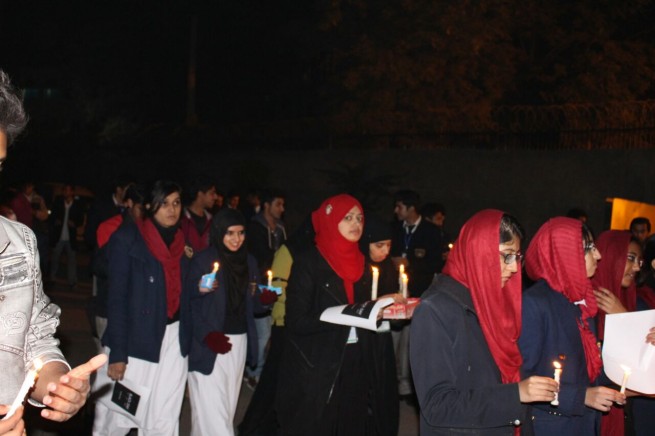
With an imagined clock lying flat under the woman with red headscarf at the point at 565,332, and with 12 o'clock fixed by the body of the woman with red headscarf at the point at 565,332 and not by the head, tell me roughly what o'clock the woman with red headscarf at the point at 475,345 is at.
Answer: the woman with red headscarf at the point at 475,345 is roughly at 4 o'clock from the woman with red headscarf at the point at 565,332.

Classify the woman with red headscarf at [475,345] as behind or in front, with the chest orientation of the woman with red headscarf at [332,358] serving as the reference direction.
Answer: in front

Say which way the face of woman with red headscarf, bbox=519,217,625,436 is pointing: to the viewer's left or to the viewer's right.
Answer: to the viewer's right

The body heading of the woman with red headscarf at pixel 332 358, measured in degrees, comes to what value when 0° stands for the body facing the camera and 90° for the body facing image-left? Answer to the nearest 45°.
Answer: approximately 315°

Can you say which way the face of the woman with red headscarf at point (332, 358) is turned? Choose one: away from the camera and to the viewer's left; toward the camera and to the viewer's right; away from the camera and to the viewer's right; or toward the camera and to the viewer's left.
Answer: toward the camera and to the viewer's right

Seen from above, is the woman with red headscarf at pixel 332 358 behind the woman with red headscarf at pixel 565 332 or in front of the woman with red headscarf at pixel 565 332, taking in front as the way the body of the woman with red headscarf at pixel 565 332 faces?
behind

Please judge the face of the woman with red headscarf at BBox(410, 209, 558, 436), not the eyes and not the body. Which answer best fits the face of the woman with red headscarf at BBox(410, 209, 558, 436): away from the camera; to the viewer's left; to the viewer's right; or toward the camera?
to the viewer's right

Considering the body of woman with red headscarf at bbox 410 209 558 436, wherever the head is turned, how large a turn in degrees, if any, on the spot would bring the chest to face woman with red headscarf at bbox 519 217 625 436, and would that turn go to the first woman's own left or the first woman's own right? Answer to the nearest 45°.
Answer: approximately 45° to the first woman's own left

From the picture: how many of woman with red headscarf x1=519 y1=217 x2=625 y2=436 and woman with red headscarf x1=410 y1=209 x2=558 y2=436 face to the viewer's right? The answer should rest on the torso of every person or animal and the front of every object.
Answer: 2

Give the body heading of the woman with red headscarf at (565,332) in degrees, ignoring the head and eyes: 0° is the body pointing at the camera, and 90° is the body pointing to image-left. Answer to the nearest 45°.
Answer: approximately 270°

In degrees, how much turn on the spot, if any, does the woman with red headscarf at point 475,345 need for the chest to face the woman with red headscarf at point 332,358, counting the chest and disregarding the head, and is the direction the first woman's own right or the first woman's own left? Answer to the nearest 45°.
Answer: approximately 135° to the first woman's own left

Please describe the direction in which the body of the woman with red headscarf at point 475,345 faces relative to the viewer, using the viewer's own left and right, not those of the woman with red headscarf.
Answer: facing to the right of the viewer
